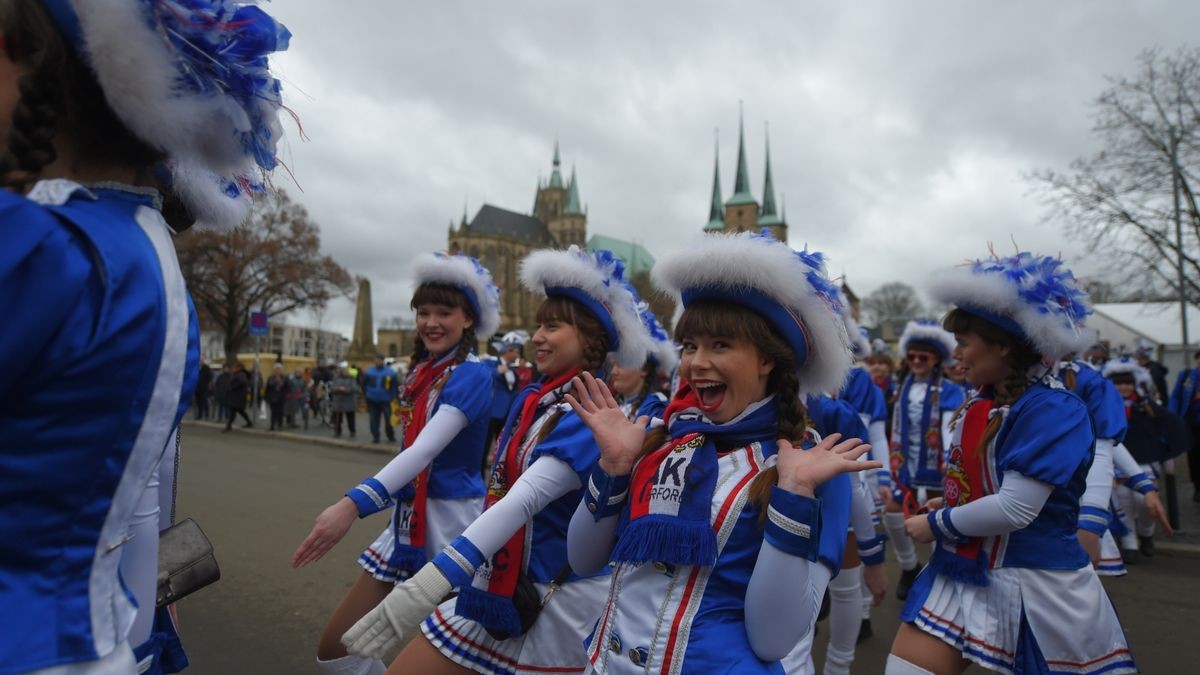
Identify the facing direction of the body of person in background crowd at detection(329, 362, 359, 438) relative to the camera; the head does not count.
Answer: toward the camera

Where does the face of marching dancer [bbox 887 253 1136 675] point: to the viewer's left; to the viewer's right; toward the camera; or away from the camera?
to the viewer's left

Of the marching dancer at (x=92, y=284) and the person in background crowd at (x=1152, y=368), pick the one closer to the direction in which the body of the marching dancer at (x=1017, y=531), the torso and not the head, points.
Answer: the marching dancer

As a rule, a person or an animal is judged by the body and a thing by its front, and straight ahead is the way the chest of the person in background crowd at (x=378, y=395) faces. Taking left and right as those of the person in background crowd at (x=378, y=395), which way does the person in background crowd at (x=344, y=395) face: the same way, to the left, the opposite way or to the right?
the same way

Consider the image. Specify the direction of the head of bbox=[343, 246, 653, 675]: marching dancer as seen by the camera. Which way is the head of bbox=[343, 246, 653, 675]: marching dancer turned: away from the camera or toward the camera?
toward the camera

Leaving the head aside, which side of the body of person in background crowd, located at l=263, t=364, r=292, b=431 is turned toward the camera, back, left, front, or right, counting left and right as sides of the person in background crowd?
front

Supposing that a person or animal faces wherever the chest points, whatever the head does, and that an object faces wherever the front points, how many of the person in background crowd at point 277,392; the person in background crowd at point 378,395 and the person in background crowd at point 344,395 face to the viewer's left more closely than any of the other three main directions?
0

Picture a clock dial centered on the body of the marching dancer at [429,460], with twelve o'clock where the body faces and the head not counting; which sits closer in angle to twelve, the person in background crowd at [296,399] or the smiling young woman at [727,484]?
the smiling young woman

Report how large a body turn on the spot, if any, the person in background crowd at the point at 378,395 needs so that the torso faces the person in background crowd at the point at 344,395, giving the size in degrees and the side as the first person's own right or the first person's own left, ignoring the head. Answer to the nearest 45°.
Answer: approximately 135° to the first person's own right

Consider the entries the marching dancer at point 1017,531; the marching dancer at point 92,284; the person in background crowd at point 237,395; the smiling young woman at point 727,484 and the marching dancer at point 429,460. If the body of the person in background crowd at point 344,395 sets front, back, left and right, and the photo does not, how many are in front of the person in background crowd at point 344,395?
4

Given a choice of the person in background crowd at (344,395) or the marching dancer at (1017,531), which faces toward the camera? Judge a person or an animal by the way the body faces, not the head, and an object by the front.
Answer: the person in background crowd

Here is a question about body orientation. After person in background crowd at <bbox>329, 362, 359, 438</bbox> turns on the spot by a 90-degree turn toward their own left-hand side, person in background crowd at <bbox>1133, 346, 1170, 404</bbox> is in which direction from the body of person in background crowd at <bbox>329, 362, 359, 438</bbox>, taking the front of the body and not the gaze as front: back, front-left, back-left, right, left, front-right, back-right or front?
front-right

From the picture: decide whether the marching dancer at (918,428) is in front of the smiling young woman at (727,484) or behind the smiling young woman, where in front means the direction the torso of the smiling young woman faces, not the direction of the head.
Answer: behind
